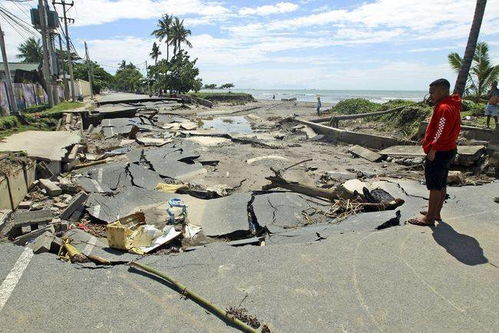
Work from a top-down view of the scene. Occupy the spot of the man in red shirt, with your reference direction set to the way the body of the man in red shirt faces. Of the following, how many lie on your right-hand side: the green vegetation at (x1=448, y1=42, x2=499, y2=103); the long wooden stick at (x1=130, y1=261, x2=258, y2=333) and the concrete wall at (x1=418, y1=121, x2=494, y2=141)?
2

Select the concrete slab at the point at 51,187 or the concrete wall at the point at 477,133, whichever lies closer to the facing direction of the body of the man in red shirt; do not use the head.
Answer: the concrete slab

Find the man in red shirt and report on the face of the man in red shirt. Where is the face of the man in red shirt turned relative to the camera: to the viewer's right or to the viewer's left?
to the viewer's left

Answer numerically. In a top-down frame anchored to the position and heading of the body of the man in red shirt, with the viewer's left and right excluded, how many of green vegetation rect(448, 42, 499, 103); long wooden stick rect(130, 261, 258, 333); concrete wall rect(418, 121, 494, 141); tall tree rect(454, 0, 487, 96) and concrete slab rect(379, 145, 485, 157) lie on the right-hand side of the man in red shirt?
4

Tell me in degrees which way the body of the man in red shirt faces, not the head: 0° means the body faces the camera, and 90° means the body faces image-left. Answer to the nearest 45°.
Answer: approximately 90°

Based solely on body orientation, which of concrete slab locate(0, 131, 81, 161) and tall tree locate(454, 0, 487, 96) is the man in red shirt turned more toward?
the concrete slab

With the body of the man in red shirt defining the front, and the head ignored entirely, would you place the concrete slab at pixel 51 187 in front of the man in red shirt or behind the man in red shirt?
in front

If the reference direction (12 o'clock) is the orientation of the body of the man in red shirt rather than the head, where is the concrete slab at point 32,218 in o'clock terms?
The concrete slab is roughly at 11 o'clock from the man in red shirt.

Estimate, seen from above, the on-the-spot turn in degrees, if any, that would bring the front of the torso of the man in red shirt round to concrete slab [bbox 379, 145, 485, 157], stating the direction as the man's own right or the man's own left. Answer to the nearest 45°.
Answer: approximately 90° to the man's own right

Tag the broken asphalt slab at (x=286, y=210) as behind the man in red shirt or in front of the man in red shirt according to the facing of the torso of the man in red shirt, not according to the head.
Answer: in front

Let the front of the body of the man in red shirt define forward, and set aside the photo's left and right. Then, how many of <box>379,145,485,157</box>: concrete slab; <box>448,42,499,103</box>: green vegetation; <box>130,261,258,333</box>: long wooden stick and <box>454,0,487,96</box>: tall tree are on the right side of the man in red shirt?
3

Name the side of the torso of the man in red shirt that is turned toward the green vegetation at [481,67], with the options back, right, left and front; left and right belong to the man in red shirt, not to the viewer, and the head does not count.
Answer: right
